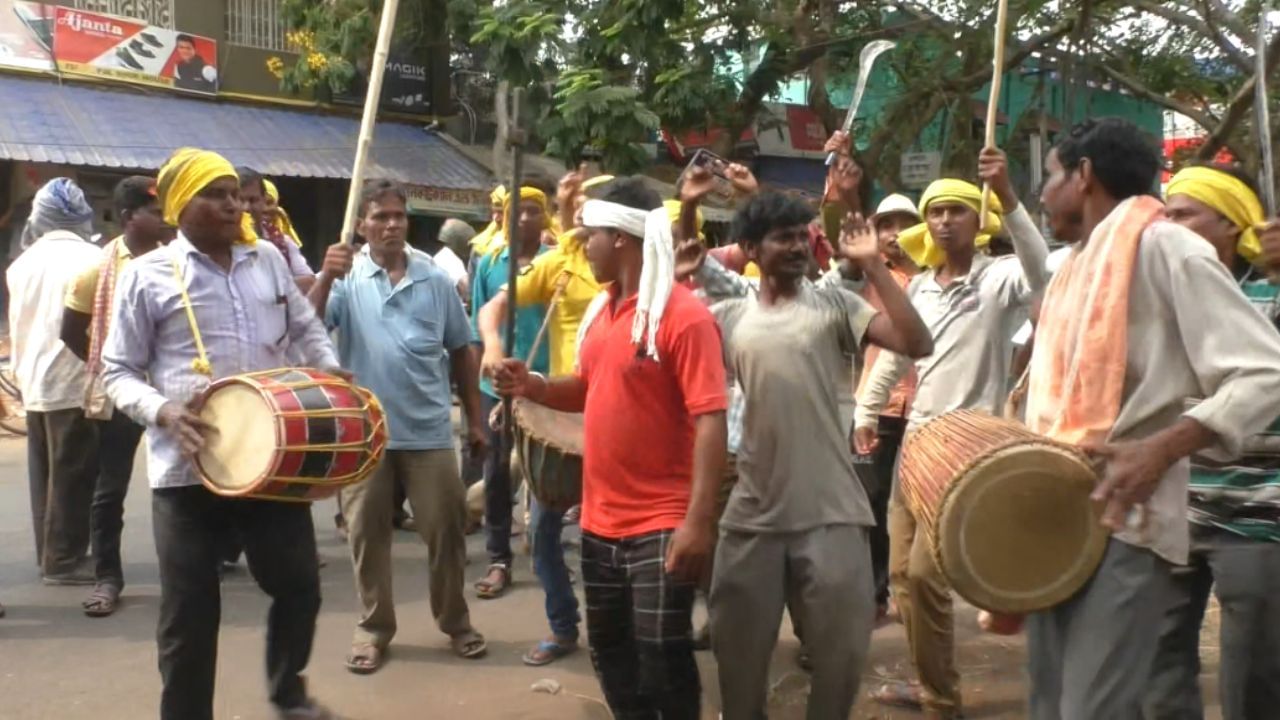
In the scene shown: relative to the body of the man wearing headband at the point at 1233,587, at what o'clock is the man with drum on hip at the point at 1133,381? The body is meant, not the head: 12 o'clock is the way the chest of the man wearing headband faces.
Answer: The man with drum on hip is roughly at 10 o'clock from the man wearing headband.

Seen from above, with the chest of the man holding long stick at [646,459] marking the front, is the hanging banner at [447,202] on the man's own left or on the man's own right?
on the man's own right

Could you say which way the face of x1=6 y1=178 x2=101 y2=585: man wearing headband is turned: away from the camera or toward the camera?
away from the camera

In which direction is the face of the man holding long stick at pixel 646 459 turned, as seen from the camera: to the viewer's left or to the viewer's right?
to the viewer's left

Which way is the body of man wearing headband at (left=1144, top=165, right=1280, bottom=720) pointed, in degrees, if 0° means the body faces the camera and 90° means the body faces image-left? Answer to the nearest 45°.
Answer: approximately 90°

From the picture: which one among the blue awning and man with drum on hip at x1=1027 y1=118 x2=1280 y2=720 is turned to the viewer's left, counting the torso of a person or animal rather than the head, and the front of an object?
the man with drum on hip

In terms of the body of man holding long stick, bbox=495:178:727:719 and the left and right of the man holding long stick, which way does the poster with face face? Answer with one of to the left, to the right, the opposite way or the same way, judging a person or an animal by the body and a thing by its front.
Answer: to the left

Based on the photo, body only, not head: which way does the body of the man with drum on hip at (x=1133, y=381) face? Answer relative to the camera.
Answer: to the viewer's left

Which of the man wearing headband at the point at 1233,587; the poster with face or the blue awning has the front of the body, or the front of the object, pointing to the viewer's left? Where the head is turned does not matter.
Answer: the man wearing headband

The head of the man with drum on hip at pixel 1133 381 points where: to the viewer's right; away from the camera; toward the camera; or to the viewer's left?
to the viewer's left

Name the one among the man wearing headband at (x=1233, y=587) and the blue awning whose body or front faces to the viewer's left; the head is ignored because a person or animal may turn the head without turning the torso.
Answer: the man wearing headband
